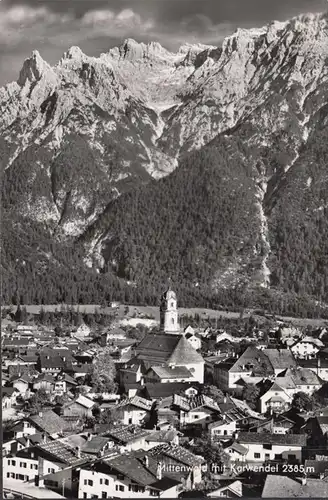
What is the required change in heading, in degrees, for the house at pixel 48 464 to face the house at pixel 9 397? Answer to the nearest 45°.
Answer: approximately 135° to its right

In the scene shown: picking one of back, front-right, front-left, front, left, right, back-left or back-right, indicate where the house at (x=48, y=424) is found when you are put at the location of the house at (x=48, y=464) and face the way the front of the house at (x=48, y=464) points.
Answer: back-right

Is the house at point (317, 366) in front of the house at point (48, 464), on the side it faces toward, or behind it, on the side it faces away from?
behind

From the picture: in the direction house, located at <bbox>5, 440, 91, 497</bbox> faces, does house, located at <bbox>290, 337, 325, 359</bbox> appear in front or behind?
behind

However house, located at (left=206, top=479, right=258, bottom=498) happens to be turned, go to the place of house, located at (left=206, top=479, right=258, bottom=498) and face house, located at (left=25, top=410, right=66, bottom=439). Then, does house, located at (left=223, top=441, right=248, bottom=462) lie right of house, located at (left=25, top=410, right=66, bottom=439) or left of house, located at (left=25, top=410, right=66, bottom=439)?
right

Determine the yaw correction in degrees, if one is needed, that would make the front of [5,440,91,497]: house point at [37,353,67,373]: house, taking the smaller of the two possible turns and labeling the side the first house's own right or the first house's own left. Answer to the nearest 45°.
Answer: approximately 135° to the first house's own right

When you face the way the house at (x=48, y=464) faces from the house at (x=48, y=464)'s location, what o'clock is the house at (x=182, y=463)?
the house at (x=182, y=463) is roughly at 8 o'clock from the house at (x=48, y=464).

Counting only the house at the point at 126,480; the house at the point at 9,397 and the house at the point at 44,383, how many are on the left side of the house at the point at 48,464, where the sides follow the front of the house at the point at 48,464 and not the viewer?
1

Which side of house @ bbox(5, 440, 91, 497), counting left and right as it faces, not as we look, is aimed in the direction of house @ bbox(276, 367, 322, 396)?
back

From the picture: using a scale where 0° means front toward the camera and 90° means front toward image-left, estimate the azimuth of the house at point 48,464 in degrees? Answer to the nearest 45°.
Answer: approximately 45°

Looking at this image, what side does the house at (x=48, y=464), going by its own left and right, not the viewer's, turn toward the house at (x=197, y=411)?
back

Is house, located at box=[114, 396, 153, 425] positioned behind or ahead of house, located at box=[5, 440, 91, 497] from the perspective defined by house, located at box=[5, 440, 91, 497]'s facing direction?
behind

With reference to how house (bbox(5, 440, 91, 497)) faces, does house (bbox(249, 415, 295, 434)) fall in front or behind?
behind
